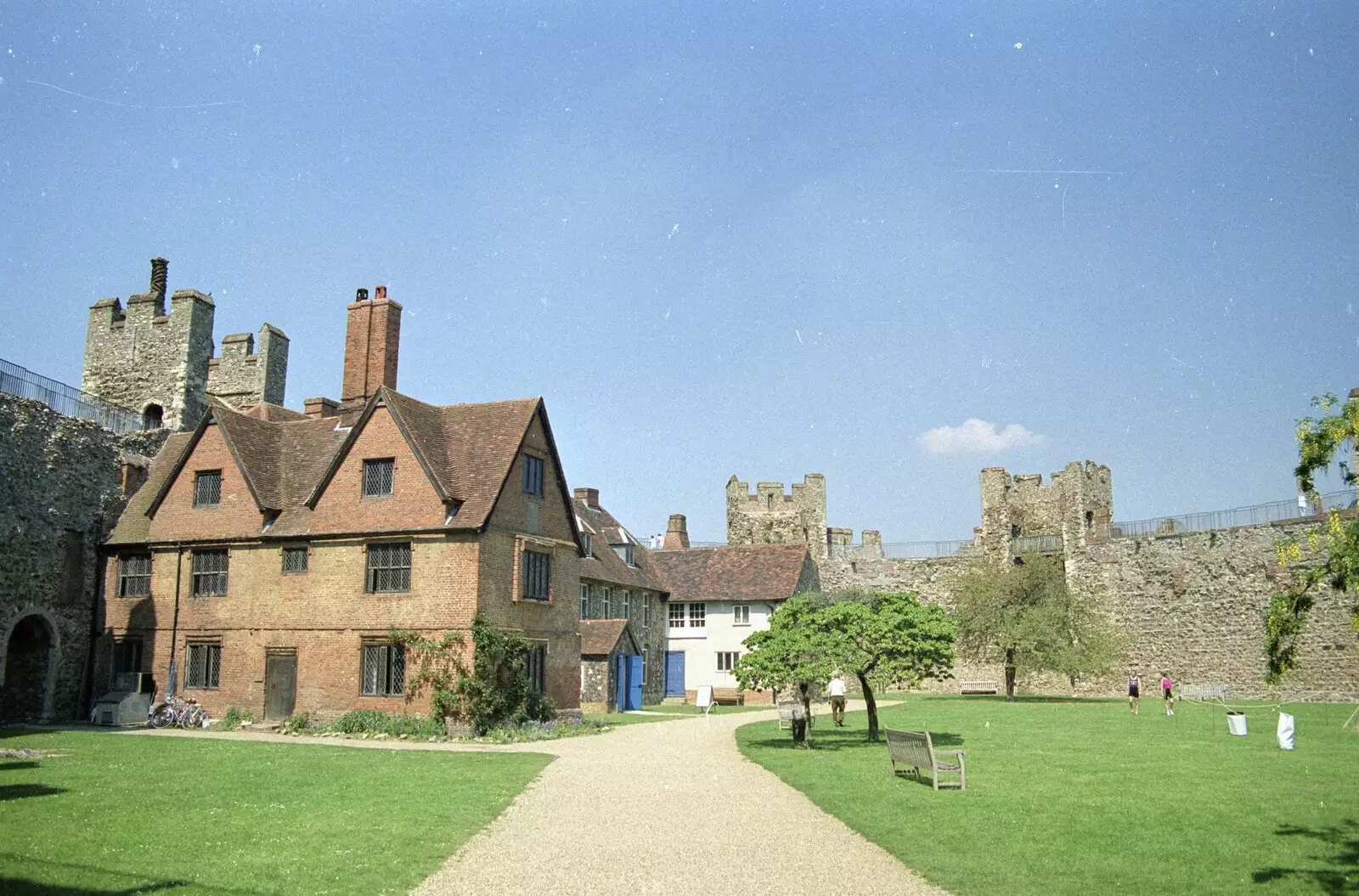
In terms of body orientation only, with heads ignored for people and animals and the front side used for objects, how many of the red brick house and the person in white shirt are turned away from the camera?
1

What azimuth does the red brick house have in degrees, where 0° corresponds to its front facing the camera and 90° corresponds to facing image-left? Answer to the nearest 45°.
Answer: approximately 45°

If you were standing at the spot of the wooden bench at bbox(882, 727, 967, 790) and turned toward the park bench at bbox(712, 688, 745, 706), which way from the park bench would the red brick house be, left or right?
left

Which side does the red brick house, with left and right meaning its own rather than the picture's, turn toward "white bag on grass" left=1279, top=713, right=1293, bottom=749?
left

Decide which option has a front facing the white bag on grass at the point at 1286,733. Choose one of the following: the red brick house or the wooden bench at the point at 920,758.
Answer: the wooden bench

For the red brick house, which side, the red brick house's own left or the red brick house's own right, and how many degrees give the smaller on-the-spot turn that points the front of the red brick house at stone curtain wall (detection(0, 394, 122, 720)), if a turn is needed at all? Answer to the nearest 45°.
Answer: approximately 45° to the red brick house's own right

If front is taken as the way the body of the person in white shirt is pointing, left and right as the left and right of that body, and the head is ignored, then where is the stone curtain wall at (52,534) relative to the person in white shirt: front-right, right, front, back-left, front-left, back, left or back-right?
left

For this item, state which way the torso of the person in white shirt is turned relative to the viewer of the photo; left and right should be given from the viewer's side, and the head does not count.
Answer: facing away from the viewer
